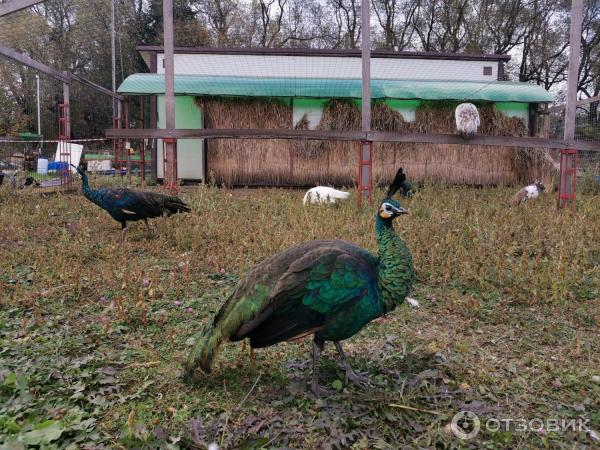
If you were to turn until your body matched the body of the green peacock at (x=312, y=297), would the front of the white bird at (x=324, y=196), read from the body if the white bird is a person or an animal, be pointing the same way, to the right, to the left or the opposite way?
the opposite way

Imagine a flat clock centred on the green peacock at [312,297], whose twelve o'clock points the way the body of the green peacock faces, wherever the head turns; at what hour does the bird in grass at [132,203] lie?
The bird in grass is roughly at 8 o'clock from the green peacock.

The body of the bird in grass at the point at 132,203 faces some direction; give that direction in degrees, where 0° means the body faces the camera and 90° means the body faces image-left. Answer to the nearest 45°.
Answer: approximately 90°

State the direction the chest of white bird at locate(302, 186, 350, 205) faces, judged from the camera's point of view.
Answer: to the viewer's left

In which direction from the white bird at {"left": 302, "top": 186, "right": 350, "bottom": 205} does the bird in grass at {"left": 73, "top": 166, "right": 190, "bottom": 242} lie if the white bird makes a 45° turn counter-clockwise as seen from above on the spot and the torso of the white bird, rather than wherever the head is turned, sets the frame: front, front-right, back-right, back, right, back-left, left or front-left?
front

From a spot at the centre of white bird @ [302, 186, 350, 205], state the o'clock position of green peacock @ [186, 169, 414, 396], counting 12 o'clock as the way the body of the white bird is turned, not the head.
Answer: The green peacock is roughly at 9 o'clock from the white bird.

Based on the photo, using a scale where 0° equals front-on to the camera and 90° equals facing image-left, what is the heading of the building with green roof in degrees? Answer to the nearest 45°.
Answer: approximately 0°

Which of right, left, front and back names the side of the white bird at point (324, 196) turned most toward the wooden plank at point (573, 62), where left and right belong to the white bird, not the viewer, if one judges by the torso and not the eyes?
back

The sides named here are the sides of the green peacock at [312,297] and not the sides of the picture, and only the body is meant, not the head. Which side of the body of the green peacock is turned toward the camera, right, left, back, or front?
right

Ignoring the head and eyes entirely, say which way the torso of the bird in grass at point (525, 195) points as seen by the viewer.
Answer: to the viewer's right

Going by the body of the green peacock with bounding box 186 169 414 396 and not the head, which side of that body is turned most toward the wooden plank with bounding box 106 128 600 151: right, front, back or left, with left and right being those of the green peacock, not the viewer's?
left

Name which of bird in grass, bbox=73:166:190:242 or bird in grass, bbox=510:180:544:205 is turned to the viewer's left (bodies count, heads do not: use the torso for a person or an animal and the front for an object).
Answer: bird in grass, bbox=73:166:190:242

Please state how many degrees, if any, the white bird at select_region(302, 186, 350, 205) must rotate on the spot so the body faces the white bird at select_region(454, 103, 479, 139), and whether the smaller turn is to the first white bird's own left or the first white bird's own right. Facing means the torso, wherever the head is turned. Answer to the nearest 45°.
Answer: approximately 135° to the first white bird's own right

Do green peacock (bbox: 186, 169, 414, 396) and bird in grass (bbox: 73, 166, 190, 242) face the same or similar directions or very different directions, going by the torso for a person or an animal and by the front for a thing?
very different directions

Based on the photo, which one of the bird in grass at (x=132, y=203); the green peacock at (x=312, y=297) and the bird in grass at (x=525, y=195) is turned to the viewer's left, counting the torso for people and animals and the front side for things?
the bird in grass at (x=132, y=203)
